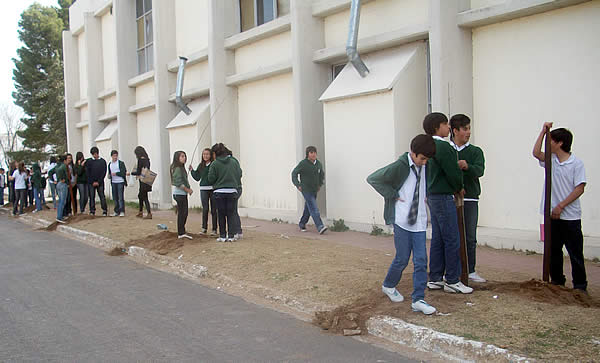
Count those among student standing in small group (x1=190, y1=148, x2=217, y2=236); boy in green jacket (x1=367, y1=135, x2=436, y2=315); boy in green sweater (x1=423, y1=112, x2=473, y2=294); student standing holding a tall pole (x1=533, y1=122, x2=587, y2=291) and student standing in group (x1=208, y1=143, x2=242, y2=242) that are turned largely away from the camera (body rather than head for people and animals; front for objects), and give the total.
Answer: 1

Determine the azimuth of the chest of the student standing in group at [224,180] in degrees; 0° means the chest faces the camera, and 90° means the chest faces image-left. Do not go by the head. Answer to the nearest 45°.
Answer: approximately 180°

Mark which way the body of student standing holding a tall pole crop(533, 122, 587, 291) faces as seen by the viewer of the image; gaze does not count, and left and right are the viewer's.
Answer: facing the viewer and to the left of the viewer

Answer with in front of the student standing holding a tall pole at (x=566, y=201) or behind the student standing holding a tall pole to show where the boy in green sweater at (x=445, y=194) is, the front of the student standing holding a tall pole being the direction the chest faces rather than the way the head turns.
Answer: in front

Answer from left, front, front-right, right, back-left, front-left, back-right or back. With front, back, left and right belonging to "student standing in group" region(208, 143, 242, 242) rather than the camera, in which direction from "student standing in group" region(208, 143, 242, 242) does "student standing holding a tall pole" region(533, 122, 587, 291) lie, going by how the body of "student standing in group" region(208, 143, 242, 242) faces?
back-right

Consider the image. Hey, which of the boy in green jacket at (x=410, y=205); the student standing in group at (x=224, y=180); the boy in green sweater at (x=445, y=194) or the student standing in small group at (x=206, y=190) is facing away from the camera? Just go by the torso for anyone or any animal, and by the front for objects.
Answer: the student standing in group at (x=224, y=180)

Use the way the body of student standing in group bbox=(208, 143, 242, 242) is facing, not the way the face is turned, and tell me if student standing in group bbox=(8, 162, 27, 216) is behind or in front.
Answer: in front
